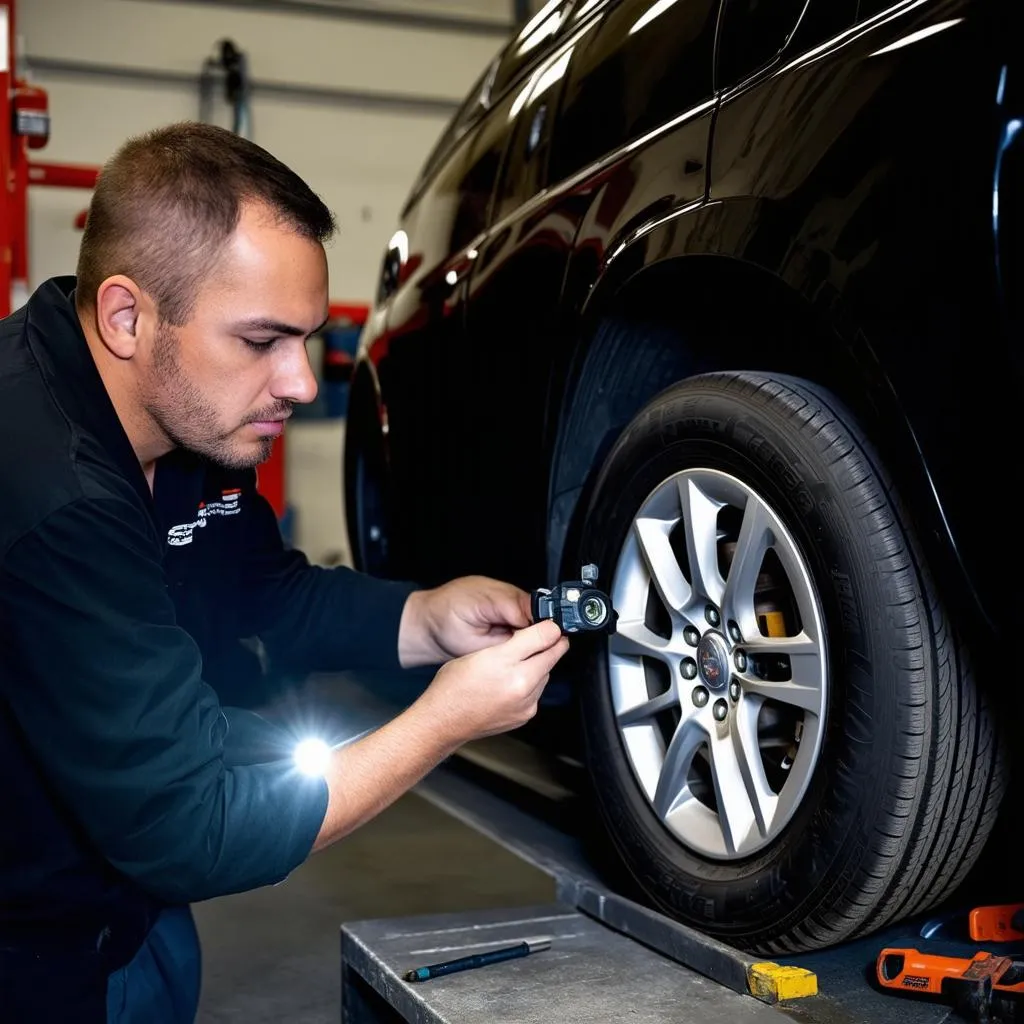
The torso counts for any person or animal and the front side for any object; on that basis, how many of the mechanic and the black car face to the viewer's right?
1

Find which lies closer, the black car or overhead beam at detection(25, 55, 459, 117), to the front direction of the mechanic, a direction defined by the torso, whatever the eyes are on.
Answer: the black car

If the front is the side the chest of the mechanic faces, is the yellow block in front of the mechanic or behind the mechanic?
in front

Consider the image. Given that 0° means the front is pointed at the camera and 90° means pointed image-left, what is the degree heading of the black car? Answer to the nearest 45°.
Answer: approximately 135°

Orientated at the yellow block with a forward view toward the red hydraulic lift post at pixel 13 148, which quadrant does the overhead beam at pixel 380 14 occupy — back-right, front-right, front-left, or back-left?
front-right

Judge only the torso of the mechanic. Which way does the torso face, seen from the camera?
to the viewer's right

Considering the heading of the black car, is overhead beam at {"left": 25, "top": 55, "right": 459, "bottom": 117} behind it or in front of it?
in front

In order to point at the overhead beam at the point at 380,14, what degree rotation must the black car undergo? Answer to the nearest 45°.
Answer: approximately 45° to its right

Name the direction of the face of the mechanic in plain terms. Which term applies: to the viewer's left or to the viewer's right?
to the viewer's right
